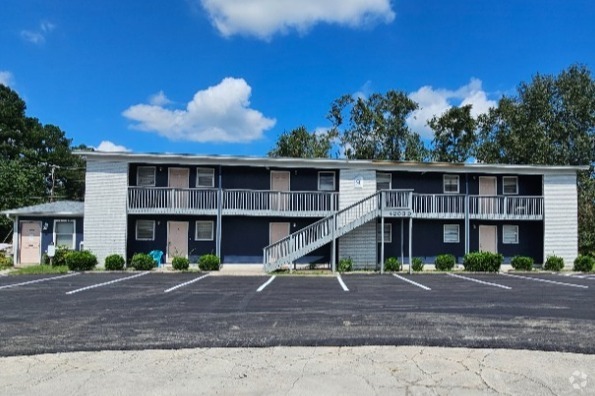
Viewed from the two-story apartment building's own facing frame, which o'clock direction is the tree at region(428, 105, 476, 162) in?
The tree is roughly at 7 o'clock from the two-story apartment building.

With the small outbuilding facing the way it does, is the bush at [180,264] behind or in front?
in front

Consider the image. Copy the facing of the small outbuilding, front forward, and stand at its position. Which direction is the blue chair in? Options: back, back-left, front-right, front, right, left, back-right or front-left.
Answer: front-left

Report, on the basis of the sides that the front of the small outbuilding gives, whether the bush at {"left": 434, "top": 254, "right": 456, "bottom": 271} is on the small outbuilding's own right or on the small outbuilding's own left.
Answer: on the small outbuilding's own left

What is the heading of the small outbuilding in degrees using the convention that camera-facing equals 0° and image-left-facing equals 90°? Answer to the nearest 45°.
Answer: approximately 0°

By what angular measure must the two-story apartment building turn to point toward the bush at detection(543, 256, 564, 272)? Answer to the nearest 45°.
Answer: approximately 90° to its left

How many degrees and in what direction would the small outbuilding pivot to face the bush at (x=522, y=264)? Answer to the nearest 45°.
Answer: approximately 45° to its left

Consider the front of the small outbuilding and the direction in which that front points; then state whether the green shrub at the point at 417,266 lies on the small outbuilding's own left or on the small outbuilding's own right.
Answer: on the small outbuilding's own left

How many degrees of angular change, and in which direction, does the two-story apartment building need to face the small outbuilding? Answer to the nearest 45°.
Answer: approximately 90° to its right

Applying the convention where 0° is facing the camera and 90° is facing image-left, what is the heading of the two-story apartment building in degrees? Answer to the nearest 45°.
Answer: approximately 0°

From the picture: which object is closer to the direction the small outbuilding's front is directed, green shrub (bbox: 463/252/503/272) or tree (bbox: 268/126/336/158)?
the green shrub

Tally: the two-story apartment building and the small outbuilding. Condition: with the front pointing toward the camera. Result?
2
